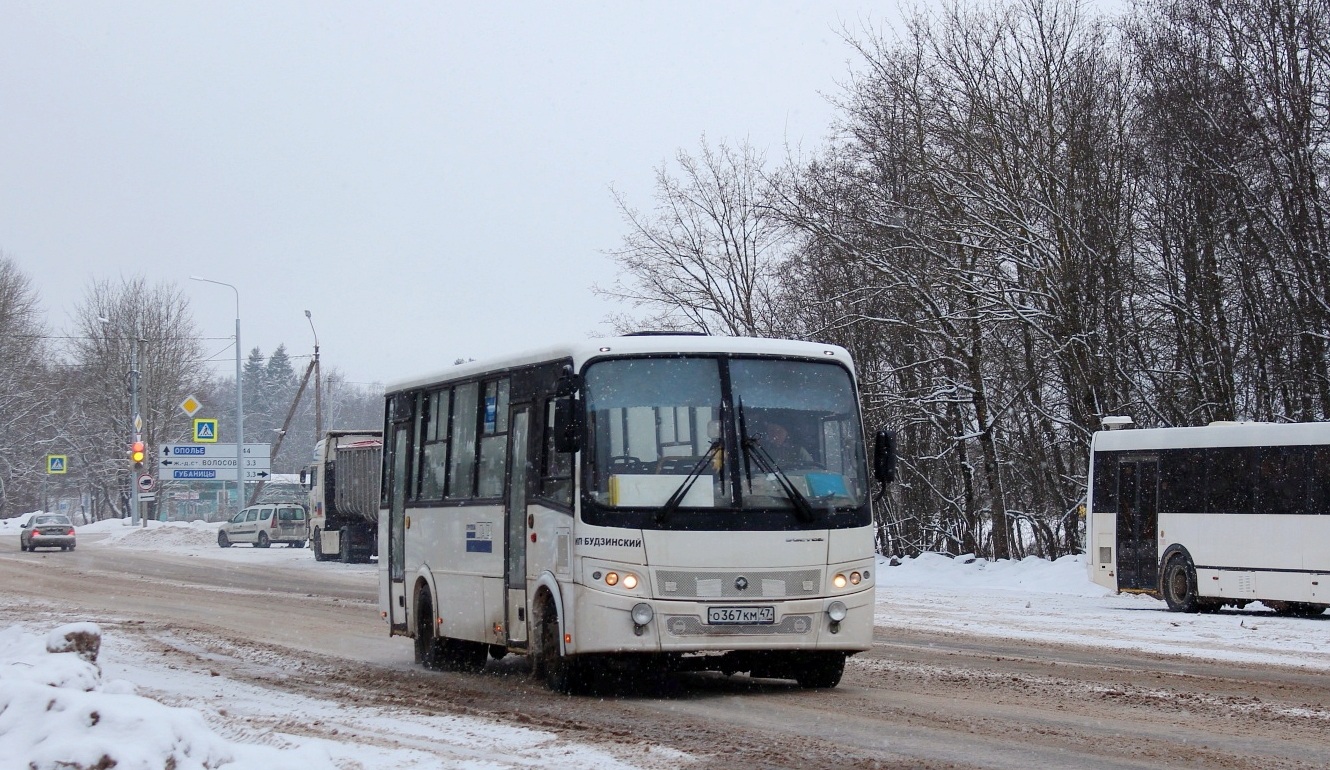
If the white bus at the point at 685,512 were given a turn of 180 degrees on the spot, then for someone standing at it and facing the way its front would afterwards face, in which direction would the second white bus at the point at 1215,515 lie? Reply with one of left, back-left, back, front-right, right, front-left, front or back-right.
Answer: right

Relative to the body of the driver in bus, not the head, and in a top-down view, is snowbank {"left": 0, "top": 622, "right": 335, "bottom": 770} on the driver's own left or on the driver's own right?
on the driver's own right

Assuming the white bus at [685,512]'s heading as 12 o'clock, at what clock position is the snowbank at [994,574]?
The snowbank is roughly at 8 o'clock from the white bus.

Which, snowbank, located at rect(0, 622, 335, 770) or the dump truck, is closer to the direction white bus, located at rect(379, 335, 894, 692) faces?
the snowbank

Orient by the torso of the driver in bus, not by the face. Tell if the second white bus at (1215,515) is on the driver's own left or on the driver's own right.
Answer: on the driver's own left

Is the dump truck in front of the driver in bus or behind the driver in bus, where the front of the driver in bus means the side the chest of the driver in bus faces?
behind

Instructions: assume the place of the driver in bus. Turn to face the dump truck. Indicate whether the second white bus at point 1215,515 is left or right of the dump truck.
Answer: right

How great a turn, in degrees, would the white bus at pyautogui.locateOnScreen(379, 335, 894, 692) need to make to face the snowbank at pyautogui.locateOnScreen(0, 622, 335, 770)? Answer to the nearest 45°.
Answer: approximately 90° to its right

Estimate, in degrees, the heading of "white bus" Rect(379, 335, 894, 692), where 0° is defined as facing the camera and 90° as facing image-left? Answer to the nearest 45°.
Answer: approximately 315°

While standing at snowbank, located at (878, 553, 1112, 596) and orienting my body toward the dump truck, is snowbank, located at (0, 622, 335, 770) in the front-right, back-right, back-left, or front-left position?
back-left
